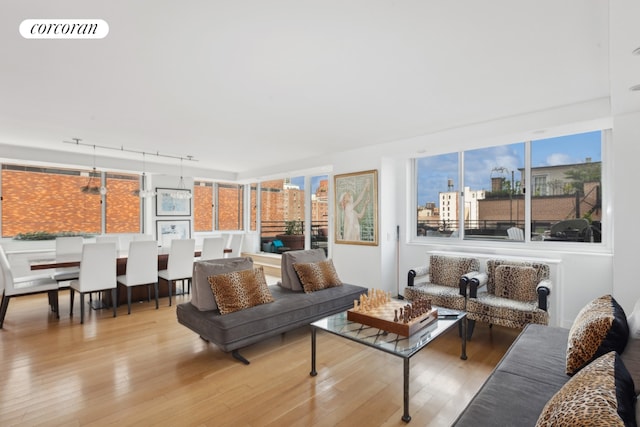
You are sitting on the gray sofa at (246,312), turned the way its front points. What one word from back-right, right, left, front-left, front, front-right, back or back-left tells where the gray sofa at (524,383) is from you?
front

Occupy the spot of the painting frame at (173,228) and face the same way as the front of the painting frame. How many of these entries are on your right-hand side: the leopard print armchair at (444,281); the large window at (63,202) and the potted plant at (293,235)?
1

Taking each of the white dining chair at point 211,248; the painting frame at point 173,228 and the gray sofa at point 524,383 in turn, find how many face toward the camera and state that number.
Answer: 1

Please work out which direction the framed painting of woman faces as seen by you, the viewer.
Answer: facing the viewer and to the left of the viewer

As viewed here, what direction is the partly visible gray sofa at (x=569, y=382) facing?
to the viewer's left

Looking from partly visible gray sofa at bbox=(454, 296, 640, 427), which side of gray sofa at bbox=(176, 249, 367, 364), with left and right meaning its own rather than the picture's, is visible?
front

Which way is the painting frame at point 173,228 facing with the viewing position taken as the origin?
facing the viewer

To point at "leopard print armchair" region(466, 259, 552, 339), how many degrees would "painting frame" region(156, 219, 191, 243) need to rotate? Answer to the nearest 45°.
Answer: approximately 45° to its left

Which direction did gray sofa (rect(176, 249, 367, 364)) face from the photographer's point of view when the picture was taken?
facing the viewer and to the right of the viewer

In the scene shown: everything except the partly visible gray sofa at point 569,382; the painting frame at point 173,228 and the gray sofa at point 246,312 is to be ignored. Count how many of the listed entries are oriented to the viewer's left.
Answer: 1

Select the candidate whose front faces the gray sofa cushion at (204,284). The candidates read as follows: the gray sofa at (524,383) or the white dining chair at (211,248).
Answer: the gray sofa

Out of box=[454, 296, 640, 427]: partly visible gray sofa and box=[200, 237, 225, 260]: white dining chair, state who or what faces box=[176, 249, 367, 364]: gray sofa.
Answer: the partly visible gray sofa

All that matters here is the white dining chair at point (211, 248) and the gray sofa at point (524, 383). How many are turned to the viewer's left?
1
